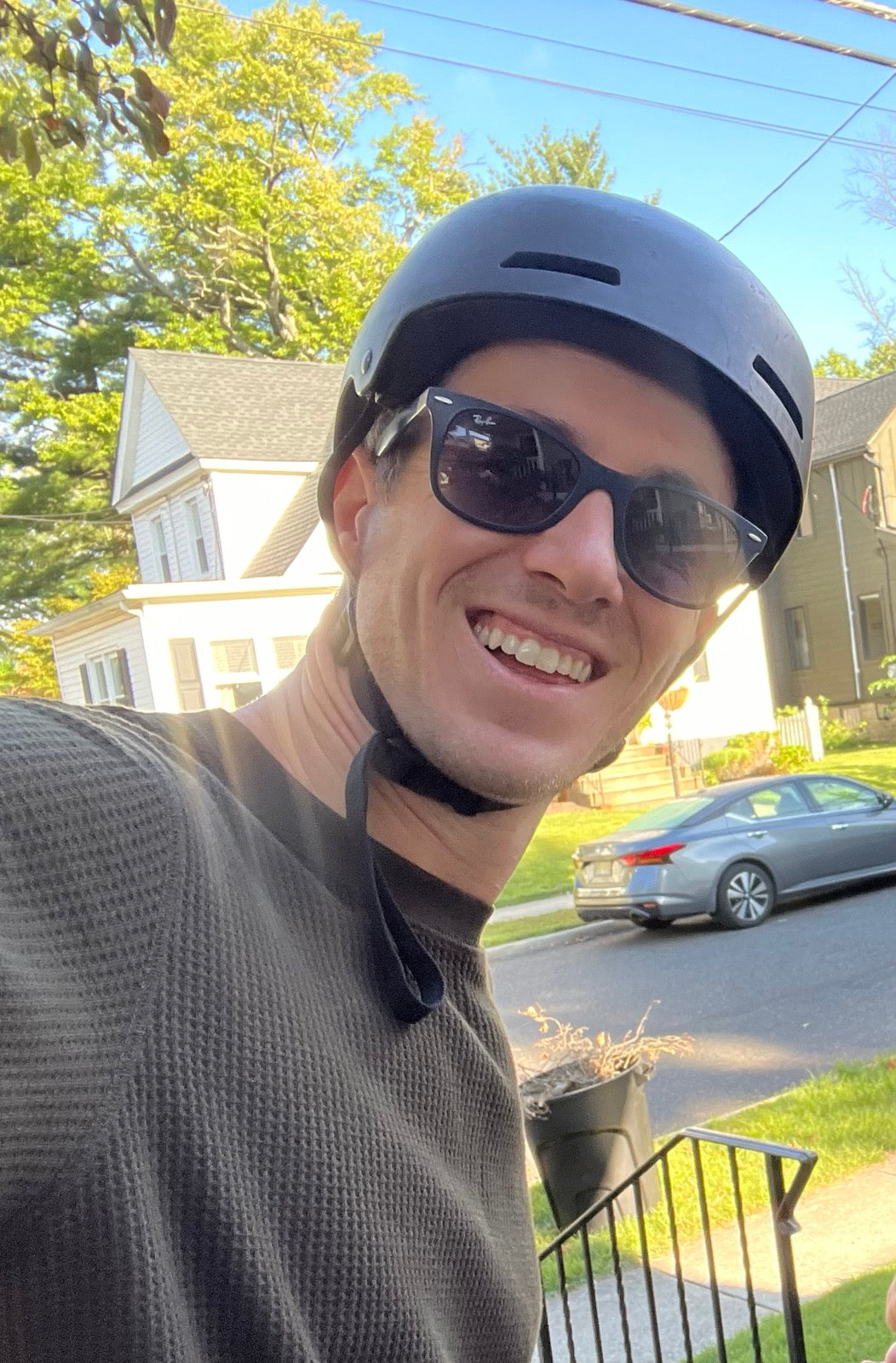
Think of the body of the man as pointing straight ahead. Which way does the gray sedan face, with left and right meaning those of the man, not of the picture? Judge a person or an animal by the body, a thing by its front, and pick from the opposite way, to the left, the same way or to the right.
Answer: to the left

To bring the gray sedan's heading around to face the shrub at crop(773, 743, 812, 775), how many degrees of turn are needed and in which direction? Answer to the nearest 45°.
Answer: approximately 45° to its left

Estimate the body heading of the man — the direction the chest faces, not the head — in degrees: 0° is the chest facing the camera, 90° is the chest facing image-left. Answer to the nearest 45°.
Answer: approximately 315°

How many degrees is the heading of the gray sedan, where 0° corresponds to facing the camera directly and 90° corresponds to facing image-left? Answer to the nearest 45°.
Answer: approximately 225°

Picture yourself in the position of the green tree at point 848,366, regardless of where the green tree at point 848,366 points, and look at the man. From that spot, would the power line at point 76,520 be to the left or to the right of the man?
right

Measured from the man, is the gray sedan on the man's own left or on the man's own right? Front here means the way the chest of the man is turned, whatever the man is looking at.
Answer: on the man's own left

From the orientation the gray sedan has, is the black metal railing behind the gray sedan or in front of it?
behind

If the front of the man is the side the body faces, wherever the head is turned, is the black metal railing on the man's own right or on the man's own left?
on the man's own left
